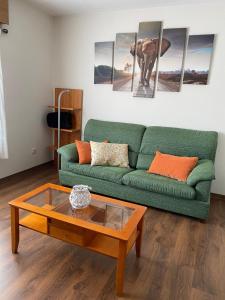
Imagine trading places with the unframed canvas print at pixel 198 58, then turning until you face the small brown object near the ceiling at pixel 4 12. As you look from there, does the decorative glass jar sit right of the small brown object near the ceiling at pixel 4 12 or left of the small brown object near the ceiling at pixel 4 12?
left

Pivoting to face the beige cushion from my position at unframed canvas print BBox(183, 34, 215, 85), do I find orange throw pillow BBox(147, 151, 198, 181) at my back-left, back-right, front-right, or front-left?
front-left

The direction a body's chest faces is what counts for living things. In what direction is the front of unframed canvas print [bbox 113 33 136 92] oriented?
toward the camera

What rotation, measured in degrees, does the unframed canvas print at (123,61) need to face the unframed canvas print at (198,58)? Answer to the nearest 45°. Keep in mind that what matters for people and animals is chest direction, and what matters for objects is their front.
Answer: approximately 45° to its left

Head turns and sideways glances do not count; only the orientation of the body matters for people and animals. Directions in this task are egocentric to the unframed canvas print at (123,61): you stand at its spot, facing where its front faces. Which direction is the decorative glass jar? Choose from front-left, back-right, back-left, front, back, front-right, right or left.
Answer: front

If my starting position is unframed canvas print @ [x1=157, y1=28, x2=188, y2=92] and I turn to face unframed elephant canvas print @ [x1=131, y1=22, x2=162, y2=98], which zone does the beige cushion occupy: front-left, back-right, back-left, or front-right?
front-left

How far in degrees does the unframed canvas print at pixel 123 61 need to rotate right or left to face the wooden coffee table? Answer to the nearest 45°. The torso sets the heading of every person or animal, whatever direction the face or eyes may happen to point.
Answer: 0° — it already faces it

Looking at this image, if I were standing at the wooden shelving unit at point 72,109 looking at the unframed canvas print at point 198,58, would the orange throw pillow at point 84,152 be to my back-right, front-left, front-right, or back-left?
front-right

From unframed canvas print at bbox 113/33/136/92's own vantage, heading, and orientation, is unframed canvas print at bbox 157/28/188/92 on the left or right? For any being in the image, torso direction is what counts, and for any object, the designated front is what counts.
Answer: on its left

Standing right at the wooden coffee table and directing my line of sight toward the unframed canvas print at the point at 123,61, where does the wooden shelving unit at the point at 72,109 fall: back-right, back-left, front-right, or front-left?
front-left
